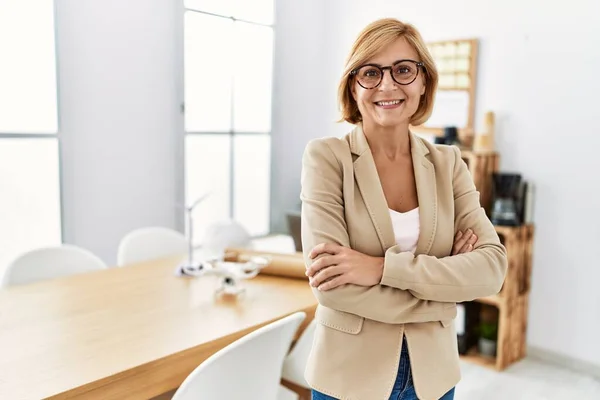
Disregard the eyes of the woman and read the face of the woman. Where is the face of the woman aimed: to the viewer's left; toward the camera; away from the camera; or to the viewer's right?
toward the camera

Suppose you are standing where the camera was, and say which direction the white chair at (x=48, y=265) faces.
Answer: facing the viewer and to the right of the viewer

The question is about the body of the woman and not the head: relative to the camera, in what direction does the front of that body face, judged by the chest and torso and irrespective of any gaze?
toward the camera

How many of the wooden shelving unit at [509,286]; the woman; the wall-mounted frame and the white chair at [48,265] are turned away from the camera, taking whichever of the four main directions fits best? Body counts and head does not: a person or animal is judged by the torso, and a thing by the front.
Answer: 0

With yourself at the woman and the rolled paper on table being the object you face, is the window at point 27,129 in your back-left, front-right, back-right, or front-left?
front-left

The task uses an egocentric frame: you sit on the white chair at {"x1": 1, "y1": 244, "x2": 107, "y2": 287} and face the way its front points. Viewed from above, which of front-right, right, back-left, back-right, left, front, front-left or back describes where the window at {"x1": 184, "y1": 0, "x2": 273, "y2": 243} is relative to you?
left

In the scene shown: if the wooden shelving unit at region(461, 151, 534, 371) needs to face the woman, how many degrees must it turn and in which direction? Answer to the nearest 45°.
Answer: approximately 45° to its left

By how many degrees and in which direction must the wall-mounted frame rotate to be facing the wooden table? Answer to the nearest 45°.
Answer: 0° — it already faces it

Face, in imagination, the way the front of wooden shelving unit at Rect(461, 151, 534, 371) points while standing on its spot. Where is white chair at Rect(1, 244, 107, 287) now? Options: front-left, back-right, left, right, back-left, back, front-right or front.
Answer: front

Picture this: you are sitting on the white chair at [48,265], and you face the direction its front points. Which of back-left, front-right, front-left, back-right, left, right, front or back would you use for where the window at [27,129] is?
back-left

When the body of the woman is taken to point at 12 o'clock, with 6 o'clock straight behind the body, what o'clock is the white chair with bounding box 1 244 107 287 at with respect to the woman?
The white chair is roughly at 4 o'clock from the woman.

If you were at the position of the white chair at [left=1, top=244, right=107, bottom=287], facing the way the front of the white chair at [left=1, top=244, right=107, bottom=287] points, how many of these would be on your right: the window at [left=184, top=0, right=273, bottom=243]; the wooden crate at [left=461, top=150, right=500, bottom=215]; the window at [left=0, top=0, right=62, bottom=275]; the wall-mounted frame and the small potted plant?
0

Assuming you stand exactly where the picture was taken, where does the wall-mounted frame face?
facing the viewer and to the left of the viewer

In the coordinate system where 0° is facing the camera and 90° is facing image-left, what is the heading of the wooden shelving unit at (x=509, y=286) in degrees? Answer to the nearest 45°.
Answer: approximately 45°

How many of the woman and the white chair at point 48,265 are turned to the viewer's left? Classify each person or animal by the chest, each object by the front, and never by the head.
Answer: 0
